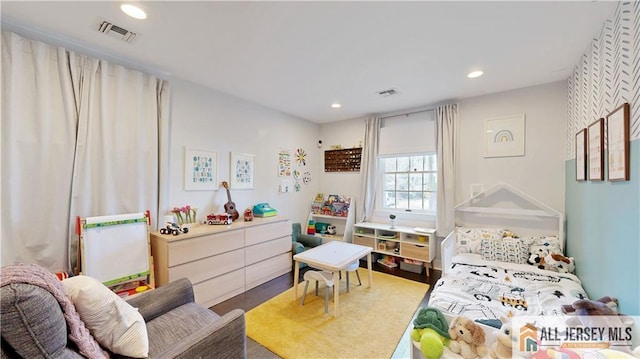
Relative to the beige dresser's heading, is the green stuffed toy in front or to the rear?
in front

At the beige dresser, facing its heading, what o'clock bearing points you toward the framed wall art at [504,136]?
The framed wall art is roughly at 11 o'clock from the beige dresser.

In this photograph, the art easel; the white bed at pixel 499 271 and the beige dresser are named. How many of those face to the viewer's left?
0

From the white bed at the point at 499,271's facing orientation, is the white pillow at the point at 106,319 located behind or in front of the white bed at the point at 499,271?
in front

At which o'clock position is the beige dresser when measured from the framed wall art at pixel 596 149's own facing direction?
The beige dresser is roughly at 11 o'clock from the framed wall art.

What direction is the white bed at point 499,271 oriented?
toward the camera

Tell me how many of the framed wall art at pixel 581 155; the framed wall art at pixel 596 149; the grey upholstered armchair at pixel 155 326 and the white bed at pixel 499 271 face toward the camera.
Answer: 1

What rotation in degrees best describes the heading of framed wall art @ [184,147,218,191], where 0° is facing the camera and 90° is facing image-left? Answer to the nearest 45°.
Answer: approximately 315°

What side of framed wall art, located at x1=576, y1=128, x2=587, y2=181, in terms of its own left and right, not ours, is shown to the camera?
left

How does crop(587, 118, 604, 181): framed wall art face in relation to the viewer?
to the viewer's left

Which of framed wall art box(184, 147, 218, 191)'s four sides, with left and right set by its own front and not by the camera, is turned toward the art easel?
right

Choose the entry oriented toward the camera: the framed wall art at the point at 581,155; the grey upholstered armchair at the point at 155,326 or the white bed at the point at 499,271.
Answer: the white bed

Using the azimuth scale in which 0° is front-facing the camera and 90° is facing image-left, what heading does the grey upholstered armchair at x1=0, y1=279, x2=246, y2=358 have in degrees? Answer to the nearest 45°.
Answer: approximately 225°
